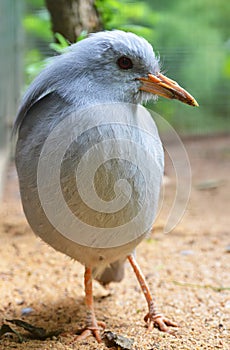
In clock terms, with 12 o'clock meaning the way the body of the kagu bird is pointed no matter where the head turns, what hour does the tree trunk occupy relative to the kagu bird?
The tree trunk is roughly at 6 o'clock from the kagu bird.

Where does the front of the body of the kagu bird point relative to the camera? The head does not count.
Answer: toward the camera

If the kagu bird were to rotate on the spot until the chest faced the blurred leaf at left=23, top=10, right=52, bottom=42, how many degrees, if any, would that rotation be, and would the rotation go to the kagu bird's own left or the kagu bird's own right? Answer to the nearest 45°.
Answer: approximately 180°

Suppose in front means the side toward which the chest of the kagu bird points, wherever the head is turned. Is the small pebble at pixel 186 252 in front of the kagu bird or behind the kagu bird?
behind
